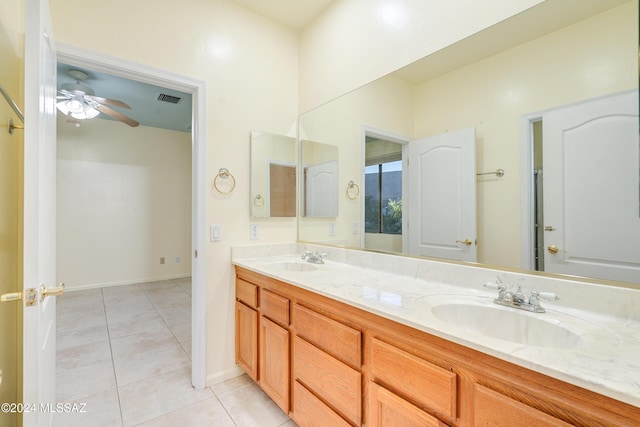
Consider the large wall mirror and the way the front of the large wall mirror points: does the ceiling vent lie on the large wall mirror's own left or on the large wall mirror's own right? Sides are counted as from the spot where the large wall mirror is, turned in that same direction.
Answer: on the large wall mirror's own right

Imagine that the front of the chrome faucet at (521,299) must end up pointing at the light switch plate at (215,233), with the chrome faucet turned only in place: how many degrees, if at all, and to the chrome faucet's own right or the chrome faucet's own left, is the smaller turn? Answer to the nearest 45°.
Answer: approximately 45° to the chrome faucet's own right

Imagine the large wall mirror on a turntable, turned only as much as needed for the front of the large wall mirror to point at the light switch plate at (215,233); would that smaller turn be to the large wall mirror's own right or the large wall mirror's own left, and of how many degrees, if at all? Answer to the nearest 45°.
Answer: approximately 45° to the large wall mirror's own right

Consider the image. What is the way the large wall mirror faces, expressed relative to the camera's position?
facing the viewer and to the left of the viewer

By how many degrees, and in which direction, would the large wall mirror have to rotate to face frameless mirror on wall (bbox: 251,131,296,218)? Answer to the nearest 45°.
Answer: approximately 45° to its right

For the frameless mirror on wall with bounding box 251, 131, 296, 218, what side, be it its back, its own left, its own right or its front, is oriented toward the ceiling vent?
back

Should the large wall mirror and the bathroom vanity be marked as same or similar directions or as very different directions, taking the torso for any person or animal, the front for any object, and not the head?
same or similar directions

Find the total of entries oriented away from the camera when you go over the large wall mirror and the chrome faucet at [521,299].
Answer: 0

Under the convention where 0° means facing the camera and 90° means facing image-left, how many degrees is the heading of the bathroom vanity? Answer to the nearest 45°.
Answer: approximately 45°

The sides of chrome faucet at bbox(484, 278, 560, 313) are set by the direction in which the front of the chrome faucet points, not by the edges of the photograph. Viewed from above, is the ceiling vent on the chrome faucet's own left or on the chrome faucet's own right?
on the chrome faucet's own right

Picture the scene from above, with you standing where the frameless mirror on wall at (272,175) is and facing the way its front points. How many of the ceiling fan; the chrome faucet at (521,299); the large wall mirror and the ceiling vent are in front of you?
2

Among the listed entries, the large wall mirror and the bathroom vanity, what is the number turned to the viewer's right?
0

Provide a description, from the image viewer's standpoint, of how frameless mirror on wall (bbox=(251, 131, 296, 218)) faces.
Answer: facing the viewer and to the right of the viewer

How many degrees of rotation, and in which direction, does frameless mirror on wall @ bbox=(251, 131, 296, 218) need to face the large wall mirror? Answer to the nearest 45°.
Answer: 0° — it already faces it
